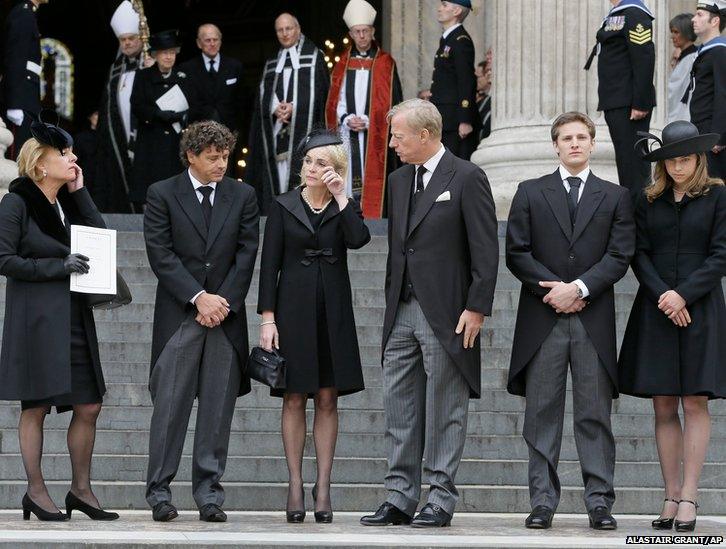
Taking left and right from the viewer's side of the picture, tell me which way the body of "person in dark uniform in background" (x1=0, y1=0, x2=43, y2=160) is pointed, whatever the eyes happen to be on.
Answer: facing the viewer and to the right of the viewer

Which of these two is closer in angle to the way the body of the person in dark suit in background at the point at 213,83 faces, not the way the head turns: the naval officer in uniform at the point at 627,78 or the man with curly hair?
the man with curly hair

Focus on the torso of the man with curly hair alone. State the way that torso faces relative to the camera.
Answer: toward the camera

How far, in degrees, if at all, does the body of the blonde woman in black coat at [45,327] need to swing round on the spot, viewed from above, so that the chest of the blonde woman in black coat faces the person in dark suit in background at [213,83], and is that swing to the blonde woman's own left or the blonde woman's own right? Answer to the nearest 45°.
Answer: approximately 135° to the blonde woman's own left

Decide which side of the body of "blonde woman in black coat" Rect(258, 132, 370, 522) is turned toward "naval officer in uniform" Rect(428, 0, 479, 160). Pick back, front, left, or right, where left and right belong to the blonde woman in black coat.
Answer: back

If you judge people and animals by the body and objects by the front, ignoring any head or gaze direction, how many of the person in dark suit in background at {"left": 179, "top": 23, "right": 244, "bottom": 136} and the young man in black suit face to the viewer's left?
0

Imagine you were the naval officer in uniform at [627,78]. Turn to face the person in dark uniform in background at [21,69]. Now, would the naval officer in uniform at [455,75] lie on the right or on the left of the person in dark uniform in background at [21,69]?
right

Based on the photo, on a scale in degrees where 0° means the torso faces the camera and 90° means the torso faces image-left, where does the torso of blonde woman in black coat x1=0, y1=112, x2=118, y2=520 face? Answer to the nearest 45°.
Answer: approximately 315°
